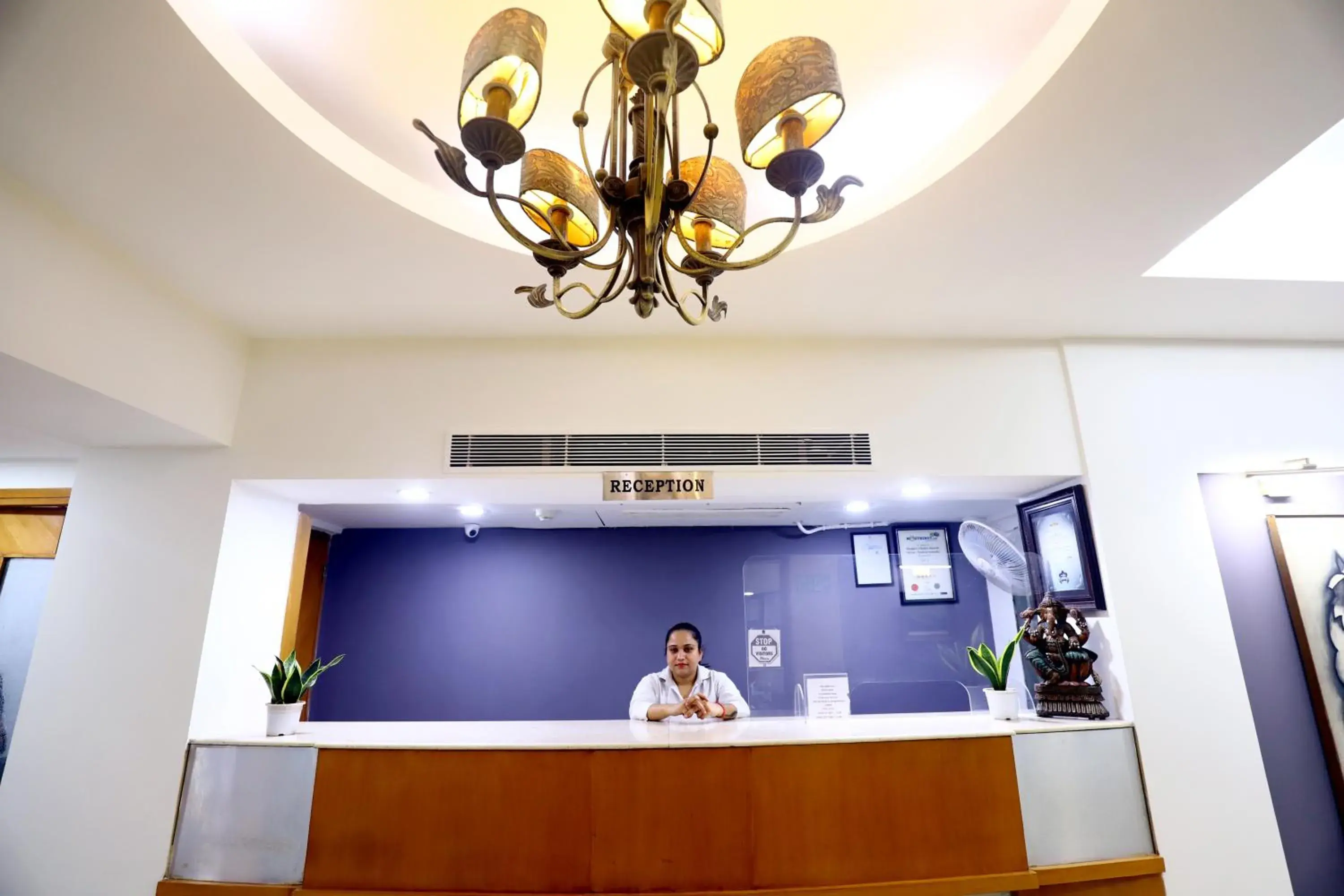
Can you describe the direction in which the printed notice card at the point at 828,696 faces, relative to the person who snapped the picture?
facing the viewer

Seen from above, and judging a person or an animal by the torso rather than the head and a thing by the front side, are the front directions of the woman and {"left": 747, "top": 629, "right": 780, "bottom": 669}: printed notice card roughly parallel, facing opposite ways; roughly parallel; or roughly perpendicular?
roughly parallel

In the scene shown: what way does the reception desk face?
toward the camera

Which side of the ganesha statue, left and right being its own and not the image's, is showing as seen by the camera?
front

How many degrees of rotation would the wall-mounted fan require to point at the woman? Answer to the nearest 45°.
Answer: approximately 45° to its right

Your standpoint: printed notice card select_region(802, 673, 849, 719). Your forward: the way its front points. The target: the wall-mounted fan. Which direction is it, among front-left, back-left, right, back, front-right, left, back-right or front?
left

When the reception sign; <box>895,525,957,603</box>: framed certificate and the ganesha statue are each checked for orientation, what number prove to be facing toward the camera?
3

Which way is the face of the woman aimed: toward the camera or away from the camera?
toward the camera

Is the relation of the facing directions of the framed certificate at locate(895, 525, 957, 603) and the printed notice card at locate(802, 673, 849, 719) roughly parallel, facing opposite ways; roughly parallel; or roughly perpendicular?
roughly parallel
